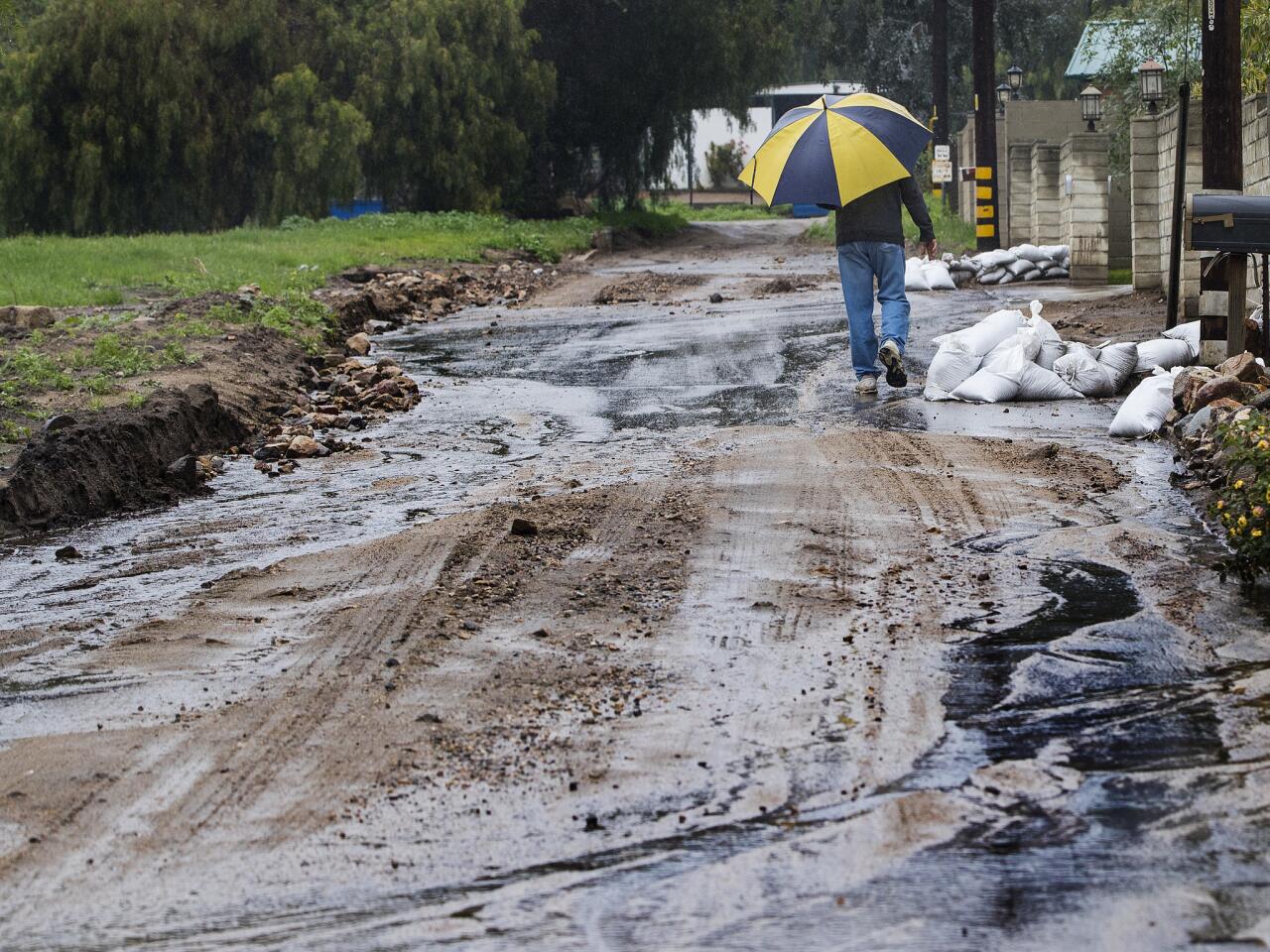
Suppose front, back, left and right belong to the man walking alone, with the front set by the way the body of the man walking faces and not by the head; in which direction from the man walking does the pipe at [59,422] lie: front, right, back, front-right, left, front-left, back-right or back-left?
back-left

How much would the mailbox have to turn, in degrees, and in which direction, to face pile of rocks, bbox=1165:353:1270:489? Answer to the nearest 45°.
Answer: approximately 90° to its left

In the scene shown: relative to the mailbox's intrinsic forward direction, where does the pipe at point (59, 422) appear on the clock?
The pipe is roughly at 11 o'clock from the mailbox.

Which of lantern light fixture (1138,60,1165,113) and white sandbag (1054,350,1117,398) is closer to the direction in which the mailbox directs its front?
the white sandbag

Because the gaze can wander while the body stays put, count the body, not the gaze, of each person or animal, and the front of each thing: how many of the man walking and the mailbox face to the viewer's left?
1

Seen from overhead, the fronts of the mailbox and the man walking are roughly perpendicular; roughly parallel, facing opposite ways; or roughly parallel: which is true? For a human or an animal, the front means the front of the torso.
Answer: roughly perpendicular

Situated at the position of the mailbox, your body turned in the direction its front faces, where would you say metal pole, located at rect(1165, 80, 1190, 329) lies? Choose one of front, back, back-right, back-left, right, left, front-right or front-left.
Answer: right

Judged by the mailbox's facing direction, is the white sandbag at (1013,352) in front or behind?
in front

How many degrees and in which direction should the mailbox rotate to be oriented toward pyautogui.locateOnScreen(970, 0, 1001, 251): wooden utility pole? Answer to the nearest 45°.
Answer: approximately 90° to its right

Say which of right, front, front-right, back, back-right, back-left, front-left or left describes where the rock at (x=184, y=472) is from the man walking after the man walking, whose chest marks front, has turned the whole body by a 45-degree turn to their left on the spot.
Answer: left

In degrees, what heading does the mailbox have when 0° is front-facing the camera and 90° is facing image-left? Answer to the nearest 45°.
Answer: approximately 90°

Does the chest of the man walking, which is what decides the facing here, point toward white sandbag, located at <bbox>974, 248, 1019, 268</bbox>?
yes

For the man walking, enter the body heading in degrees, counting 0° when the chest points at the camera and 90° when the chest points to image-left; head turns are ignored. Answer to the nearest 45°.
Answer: approximately 180°
